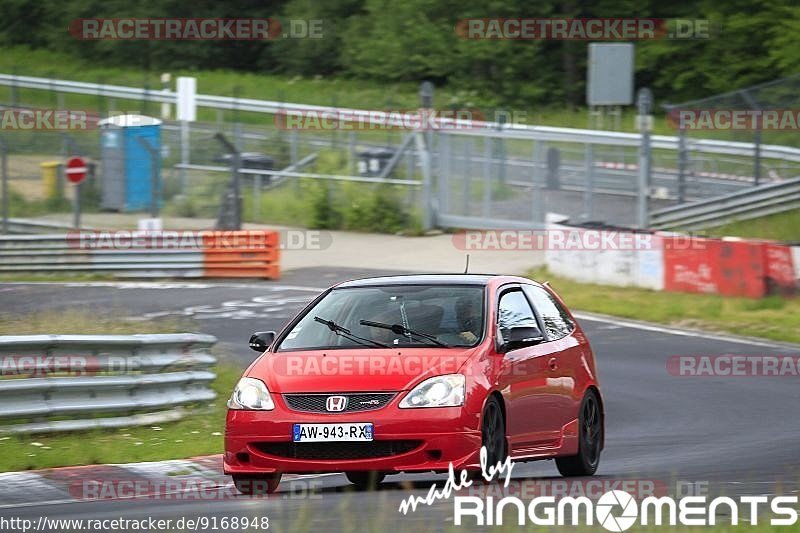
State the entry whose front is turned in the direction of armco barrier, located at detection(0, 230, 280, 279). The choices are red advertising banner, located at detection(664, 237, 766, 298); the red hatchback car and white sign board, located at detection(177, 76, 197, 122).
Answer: the white sign board

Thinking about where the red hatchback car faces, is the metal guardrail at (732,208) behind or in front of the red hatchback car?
behind

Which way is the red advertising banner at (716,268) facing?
toward the camera

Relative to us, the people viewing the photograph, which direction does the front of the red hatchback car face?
facing the viewer and to the left of the viewer

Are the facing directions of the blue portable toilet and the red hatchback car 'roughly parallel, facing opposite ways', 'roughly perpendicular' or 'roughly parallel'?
roughly parallel

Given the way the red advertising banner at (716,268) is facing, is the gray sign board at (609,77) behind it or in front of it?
behind

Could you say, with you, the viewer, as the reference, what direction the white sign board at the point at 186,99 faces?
facing the viewer

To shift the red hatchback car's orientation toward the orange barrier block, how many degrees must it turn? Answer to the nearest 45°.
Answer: approximately 135° to its right

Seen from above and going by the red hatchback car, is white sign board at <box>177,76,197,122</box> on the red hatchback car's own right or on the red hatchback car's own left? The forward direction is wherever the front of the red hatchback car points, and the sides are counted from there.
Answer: on the red hatchback car's own right

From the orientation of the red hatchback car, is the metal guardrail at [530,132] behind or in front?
behind

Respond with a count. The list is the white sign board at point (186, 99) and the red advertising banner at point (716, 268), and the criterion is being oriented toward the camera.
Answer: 2

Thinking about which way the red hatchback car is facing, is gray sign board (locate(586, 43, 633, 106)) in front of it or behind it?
behind
